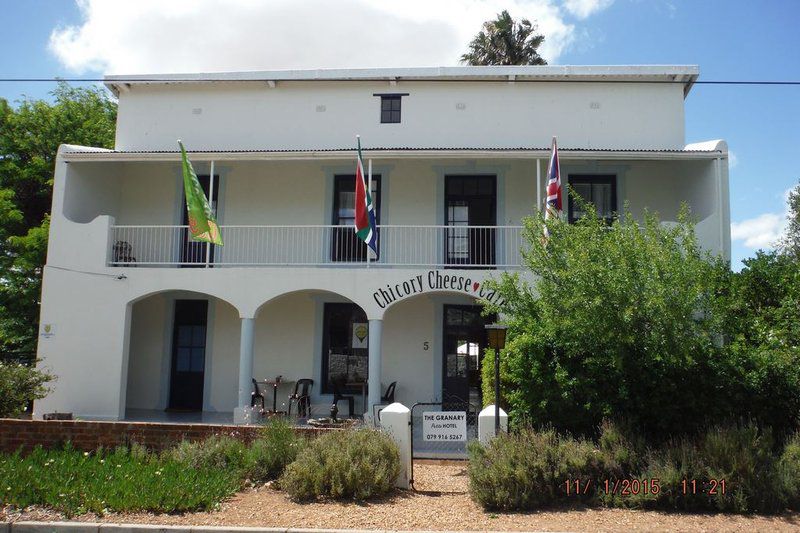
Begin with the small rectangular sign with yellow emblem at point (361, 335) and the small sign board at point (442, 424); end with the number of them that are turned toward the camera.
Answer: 2

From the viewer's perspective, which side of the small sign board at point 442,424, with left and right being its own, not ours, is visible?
front

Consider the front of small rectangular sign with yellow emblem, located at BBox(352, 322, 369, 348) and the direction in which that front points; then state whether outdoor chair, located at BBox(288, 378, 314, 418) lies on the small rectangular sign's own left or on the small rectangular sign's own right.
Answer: on the small rectangular sign's own right

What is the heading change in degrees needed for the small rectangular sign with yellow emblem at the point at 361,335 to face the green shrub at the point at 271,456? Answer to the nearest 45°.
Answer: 0° — it already faces it

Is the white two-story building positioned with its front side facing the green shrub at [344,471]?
yes

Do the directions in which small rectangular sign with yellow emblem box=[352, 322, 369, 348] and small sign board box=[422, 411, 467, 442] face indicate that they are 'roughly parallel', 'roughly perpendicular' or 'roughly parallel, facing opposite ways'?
roughly parallel

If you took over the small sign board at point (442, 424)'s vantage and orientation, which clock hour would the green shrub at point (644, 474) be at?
The green shrub is roughly at 10 o'clock from the small sign board.

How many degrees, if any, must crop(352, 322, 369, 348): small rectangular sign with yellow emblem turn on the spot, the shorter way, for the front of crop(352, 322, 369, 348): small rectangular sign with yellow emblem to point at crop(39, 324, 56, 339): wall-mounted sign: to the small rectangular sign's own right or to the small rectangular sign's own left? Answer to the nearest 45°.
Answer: approximately 90° to the small rectangular sign's own right

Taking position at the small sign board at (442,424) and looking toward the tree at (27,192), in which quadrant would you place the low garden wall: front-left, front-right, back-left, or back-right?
front-left

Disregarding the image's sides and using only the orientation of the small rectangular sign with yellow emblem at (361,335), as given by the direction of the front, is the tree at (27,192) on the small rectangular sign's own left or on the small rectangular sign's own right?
on the small rectangular sign's own right

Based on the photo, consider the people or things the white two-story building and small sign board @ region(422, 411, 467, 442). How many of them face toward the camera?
2

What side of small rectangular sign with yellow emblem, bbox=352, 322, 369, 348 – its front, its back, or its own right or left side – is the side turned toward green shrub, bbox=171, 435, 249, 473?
front

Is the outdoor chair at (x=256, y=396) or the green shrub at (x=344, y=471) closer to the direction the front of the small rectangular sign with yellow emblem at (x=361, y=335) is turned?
the green shrub

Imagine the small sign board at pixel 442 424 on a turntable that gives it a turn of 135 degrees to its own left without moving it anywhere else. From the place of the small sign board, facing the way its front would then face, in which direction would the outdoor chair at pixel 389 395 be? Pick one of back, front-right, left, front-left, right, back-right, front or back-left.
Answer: front-left
